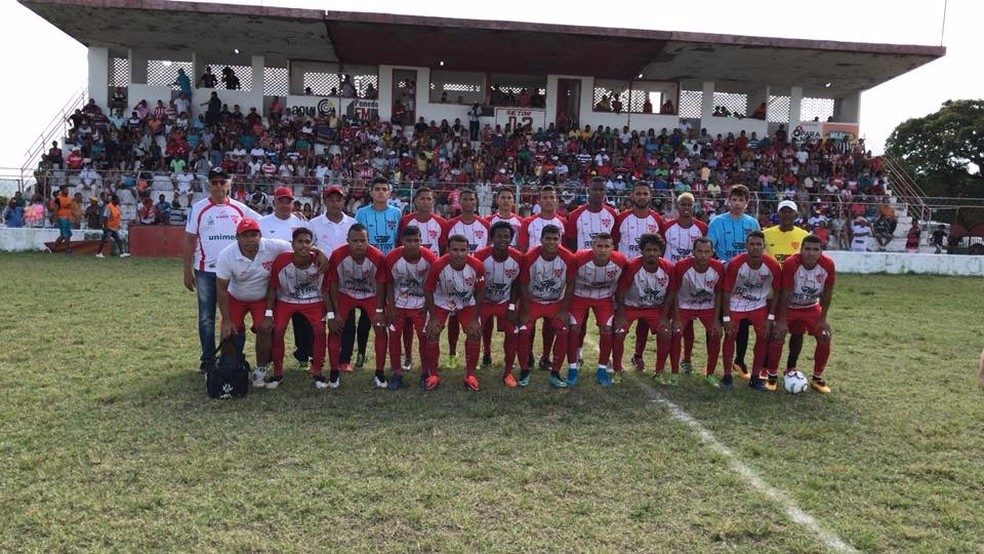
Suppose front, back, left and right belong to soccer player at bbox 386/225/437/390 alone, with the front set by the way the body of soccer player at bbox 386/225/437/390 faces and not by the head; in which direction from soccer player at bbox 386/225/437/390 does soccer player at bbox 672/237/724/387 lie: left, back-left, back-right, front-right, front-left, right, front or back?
left

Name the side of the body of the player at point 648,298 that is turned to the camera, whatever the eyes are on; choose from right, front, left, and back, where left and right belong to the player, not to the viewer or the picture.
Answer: front

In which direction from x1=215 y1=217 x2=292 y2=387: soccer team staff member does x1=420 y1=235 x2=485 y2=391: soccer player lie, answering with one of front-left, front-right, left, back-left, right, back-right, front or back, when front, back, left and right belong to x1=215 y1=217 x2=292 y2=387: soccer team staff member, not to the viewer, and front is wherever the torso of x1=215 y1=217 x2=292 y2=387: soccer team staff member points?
left

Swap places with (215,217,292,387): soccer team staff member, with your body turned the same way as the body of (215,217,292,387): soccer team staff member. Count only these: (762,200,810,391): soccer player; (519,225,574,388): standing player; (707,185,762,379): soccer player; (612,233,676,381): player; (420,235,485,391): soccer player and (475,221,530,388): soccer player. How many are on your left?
6

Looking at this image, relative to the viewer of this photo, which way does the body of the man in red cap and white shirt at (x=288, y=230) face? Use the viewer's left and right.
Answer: facing the viewer

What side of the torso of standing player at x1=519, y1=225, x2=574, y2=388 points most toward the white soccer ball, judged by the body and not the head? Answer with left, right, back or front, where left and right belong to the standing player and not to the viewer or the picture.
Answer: left

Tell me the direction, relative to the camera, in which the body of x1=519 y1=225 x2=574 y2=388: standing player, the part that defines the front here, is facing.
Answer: toward the camera

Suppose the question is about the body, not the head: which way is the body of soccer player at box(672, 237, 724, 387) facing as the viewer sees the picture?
toward the camera
